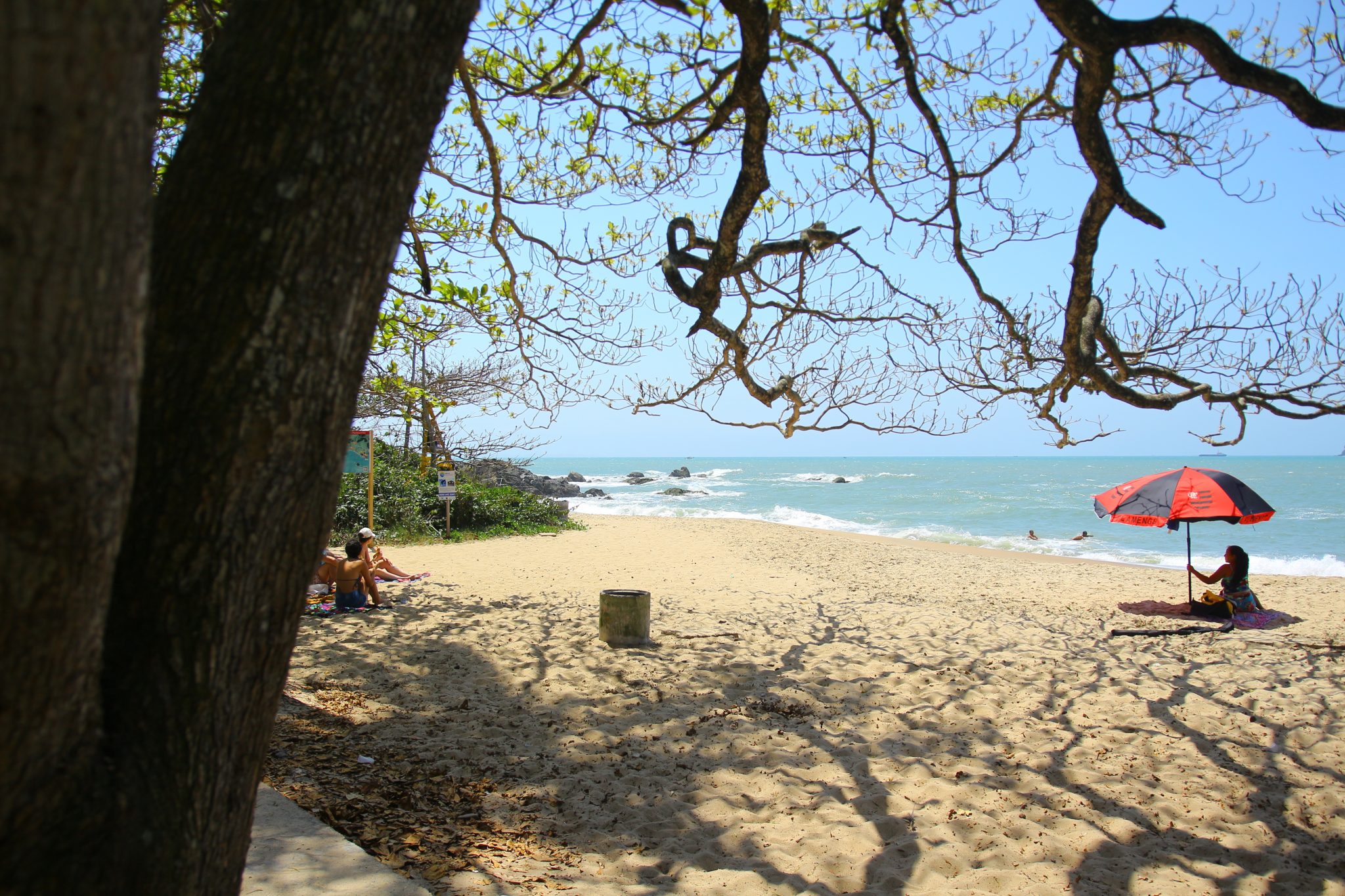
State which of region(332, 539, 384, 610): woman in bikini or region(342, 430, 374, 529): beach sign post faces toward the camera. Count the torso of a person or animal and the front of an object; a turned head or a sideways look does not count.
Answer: the beach sign post

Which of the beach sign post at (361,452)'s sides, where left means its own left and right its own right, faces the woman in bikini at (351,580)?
front

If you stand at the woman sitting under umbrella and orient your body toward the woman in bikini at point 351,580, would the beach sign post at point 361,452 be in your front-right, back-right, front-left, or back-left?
front-right

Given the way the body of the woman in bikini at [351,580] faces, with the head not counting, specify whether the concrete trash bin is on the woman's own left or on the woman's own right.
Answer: on the woman's own right

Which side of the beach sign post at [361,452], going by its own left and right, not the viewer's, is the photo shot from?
front

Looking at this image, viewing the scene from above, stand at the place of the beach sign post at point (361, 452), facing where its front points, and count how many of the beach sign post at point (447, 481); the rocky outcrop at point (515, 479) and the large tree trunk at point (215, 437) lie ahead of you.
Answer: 1

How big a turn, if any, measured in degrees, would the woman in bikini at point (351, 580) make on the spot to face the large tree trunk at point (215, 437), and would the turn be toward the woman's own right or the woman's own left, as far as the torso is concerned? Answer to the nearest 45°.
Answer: approximately 135° to the woman's own right

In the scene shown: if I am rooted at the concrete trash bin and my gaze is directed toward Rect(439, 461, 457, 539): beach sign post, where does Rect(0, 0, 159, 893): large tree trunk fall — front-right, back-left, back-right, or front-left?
back-left

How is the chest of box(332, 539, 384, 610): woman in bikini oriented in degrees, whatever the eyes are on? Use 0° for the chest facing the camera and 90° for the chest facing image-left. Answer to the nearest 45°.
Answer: approximately 225°

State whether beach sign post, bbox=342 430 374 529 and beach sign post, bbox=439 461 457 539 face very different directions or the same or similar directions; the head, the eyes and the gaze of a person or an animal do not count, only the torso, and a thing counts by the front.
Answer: same or similar directions

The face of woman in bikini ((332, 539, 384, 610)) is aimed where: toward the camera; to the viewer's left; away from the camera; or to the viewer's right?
away from the camera

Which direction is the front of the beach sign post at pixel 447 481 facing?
toward the camera

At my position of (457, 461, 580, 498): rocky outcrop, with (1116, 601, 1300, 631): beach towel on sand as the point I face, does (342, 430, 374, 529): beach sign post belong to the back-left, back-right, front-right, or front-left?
front-right
